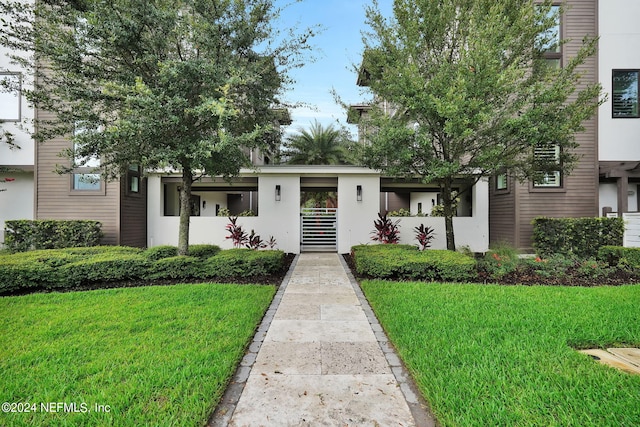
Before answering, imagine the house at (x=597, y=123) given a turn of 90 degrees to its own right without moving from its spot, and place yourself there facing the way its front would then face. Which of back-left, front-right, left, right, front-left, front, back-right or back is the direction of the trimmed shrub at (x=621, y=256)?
left

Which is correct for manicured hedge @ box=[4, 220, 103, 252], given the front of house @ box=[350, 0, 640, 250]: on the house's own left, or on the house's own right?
on the house's own right

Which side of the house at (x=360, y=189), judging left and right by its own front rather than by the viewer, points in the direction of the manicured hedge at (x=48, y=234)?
right

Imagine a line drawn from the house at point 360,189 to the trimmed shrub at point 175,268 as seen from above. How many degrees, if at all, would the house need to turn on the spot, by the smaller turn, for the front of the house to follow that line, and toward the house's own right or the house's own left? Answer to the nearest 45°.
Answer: approximately 45° to the house's own right

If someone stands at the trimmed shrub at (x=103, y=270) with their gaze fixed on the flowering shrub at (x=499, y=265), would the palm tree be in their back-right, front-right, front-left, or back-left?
front-left

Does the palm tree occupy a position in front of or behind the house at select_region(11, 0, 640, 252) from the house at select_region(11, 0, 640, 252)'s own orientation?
behind

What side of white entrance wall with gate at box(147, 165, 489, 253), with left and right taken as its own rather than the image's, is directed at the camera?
front

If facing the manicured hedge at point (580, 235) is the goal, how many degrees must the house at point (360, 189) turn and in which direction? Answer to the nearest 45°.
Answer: approximately 90° to its left

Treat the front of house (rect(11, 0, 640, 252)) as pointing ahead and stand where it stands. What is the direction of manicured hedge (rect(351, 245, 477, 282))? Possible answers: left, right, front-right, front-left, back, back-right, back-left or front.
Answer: front

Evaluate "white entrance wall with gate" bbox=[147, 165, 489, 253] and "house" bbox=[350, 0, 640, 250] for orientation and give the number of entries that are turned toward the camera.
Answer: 2

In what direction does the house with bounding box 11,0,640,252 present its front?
toward the camera
